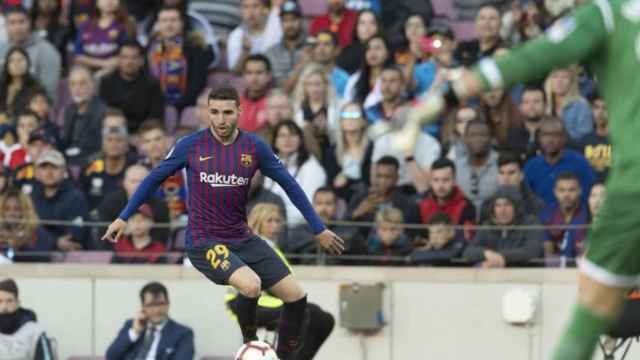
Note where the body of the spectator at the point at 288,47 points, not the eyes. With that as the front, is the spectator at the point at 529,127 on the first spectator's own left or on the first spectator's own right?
on the first spectator's own left

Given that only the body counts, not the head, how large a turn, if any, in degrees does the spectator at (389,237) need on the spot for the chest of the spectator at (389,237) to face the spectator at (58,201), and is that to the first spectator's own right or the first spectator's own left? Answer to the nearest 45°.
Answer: approximately 90° to the first spectator's own right

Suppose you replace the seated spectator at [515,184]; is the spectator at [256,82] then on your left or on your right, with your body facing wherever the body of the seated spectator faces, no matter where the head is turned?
on your right

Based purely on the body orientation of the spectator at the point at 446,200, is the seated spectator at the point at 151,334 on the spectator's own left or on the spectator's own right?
on the spectator's own right

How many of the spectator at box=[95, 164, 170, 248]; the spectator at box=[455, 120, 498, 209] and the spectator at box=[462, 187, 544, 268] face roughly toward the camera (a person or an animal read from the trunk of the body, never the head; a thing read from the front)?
3
